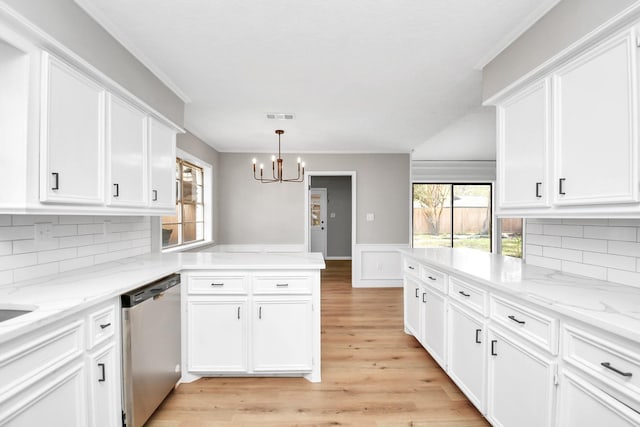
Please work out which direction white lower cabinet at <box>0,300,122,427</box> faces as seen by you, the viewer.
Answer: facing the viewer and to the right of the viewer

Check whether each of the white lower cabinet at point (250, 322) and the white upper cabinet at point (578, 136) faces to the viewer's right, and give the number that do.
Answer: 0

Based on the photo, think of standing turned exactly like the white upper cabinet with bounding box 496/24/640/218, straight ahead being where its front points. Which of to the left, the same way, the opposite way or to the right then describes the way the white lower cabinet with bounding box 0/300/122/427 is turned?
the opposite way

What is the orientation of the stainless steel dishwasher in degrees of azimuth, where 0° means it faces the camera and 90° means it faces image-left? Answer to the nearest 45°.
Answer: approximately 315°

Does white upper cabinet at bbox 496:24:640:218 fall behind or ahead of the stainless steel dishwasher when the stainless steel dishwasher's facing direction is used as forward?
ahead

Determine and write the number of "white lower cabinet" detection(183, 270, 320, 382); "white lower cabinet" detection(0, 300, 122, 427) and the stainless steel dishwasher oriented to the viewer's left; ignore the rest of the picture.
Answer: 0

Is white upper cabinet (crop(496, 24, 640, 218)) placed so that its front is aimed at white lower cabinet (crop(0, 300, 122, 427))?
yes

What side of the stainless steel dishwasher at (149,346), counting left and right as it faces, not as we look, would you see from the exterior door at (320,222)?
left

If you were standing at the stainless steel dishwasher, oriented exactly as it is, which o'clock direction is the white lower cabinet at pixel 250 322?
The white lower cabinet is roughly at 10 o'clock from the stainless steel dishwasher.

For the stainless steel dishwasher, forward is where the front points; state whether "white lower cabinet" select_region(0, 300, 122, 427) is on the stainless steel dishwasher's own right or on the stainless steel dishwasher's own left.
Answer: on the stainless steel dishwasher's own right

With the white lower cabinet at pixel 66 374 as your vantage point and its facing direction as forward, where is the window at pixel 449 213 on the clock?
The window is roughly at 10 o'clock from the white lower cabinet.

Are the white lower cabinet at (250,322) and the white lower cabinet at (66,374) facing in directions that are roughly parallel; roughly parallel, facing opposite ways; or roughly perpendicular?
roughly perpendicular

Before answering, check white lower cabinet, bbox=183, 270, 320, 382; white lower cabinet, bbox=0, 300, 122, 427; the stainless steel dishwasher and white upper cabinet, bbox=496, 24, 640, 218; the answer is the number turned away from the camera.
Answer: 0

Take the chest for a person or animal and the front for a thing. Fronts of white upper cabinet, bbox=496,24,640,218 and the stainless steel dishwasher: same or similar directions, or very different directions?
very different directions

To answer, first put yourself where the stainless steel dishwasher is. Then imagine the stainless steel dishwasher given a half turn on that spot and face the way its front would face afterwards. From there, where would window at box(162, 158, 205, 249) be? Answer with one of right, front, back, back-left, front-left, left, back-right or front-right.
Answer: front-right

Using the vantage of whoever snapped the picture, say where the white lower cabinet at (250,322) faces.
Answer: facing the viewer

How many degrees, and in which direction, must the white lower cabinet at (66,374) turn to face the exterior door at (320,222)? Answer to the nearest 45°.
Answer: approximately 90° to its left
